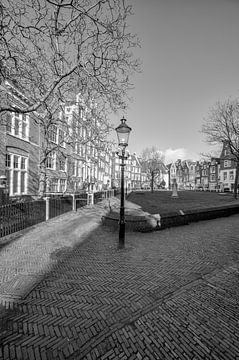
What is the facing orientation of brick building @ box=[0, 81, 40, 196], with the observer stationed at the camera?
facing the viewer and to the right of the viewer

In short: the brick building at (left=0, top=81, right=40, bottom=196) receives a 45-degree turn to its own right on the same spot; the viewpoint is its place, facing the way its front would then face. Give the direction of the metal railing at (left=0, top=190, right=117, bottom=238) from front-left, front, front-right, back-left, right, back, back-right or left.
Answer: front

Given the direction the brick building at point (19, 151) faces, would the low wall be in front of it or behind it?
in front

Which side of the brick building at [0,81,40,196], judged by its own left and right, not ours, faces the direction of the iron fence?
front
